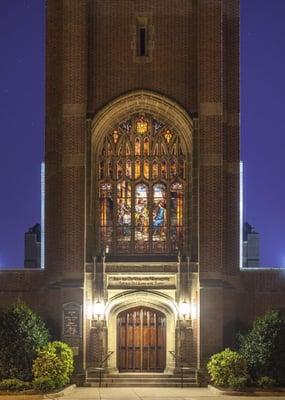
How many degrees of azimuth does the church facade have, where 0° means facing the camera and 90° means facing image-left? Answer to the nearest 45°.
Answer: approximately 0°

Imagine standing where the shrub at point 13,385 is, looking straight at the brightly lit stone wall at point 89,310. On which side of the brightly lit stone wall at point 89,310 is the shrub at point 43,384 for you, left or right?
right

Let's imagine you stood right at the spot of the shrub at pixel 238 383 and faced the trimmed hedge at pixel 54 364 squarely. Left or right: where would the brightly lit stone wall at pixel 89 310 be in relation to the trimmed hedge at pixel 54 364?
right

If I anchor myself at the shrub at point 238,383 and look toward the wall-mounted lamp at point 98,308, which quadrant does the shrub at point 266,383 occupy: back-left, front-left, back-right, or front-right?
back-right
